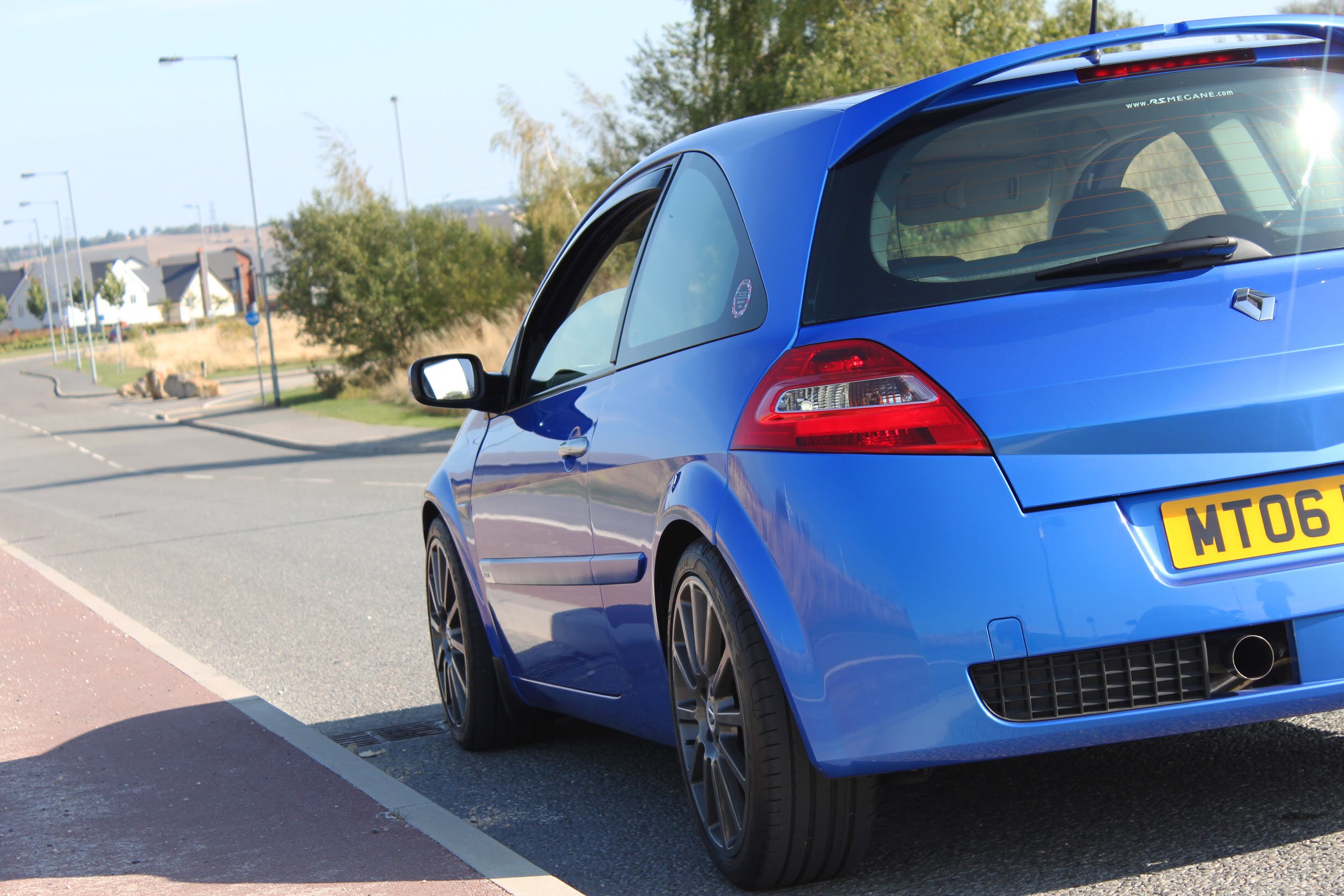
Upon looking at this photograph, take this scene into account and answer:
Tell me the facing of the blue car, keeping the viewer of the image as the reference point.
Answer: facing away from the viewer and to the left of the viewer

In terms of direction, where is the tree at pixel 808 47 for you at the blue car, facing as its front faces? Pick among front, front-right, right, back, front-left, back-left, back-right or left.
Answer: front-right
